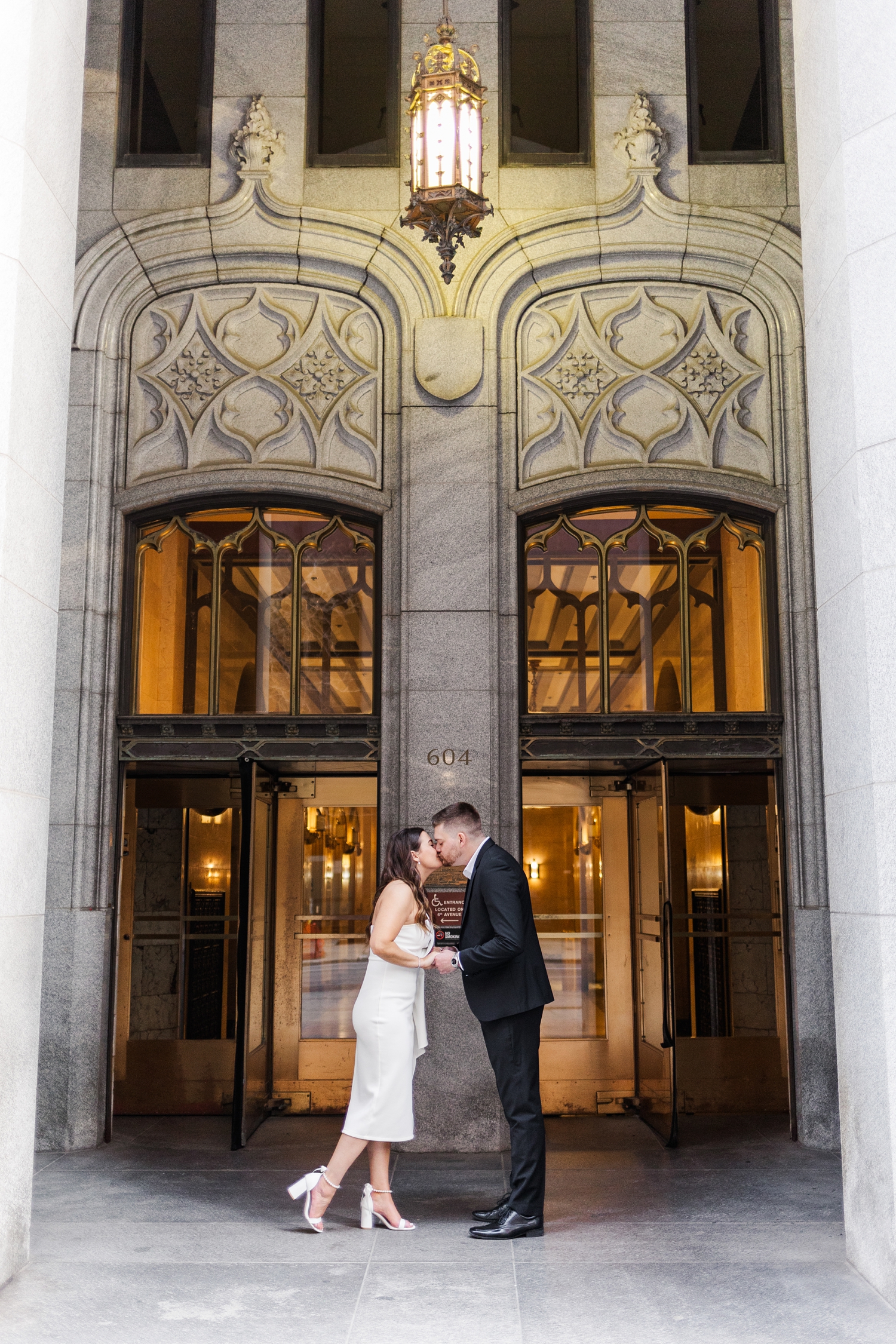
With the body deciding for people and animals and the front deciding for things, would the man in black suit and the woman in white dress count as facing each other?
yes

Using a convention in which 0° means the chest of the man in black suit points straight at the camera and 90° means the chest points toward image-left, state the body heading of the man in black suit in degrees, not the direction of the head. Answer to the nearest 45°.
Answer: approximately 90°

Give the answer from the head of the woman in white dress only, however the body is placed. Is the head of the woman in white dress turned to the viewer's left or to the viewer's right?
to the viewer's right

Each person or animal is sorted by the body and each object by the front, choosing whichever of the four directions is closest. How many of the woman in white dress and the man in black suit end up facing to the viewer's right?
1

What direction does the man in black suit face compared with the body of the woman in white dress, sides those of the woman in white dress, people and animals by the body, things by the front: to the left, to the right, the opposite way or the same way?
the opposite way

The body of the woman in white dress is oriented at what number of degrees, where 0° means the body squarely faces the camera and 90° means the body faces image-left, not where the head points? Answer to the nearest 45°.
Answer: approximately 270°

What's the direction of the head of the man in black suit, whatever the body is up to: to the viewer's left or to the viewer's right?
to the viewer's left

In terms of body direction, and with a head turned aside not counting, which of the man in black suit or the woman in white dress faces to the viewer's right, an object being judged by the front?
the woman in white dress
